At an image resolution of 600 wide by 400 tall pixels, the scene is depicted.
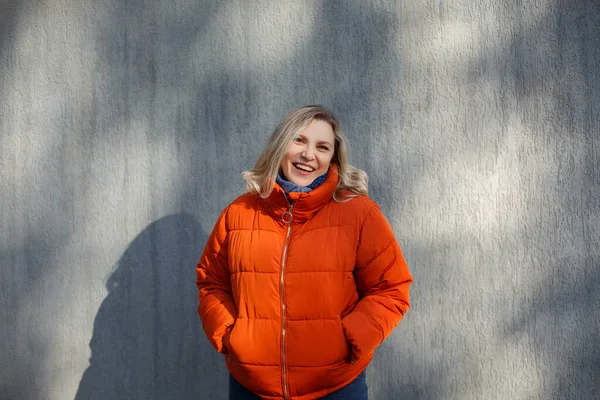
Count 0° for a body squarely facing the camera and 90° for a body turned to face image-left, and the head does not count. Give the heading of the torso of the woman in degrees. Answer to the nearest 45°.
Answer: approximately 0°
